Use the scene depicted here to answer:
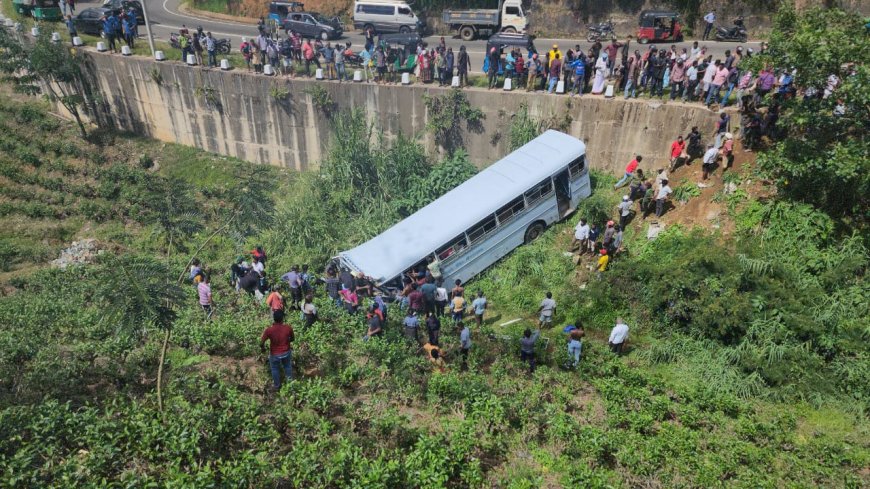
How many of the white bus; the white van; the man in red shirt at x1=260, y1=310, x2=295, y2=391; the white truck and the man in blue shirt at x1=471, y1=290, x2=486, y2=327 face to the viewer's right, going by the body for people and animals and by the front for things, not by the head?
2

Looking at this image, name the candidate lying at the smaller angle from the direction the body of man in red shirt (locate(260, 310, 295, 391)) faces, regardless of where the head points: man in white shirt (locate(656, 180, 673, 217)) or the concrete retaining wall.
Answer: the concrete retaining wall

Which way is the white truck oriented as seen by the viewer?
to the viewer's right

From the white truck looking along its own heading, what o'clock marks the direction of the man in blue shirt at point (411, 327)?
The man in blue shirt is roughly at 3 o'clock from the white truck.

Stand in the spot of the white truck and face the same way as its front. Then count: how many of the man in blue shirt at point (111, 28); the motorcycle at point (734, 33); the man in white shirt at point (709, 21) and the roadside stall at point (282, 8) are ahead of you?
2

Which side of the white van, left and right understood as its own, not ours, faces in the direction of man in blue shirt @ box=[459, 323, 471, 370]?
right

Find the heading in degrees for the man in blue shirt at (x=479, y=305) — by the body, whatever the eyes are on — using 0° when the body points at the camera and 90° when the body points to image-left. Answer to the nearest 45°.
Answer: approximately 180°

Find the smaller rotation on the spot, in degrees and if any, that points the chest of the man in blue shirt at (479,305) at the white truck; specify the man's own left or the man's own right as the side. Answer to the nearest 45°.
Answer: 0° — they already face it

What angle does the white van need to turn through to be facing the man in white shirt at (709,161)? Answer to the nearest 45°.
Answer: approximately 45° to its right

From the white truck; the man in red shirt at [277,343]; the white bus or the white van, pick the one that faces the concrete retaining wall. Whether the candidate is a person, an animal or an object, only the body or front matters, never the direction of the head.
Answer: the man in red shirt

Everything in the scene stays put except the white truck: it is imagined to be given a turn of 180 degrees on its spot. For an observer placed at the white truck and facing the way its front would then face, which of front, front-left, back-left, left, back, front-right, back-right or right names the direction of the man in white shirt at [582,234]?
left

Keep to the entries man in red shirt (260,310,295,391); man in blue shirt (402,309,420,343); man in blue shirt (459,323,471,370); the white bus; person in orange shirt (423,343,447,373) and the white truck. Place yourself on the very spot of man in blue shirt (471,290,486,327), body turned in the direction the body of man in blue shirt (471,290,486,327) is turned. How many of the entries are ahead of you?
2

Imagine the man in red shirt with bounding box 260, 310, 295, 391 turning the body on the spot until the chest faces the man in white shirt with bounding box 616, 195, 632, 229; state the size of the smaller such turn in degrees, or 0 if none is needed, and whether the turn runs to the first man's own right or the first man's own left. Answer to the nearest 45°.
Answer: approximately 90° to the first man's own right

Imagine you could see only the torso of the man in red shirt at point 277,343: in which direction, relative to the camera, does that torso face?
away from the camera

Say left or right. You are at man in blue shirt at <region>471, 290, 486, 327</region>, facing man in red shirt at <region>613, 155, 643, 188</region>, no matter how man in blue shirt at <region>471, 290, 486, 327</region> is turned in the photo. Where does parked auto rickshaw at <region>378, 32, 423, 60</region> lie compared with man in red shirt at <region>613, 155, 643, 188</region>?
left
